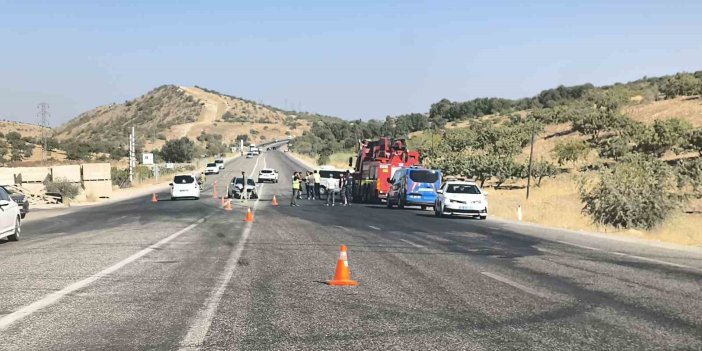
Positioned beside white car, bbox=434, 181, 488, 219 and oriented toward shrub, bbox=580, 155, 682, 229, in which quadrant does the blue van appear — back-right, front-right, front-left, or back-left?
back-left

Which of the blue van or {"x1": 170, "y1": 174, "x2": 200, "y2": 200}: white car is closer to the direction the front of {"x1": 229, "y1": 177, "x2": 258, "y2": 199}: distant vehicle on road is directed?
the blue van

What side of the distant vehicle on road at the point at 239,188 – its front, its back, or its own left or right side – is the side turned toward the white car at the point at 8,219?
front

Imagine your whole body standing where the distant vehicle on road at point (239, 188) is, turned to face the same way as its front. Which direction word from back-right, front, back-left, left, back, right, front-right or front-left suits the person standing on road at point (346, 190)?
front-left

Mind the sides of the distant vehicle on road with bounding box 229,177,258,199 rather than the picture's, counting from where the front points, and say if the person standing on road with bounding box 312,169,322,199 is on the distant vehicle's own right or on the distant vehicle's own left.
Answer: on the distant vehicle's own left

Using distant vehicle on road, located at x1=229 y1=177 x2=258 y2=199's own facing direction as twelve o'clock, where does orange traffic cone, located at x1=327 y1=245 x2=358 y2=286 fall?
The orange traffic cone is roughly at 12 o'clock from the distant vehicle on road.

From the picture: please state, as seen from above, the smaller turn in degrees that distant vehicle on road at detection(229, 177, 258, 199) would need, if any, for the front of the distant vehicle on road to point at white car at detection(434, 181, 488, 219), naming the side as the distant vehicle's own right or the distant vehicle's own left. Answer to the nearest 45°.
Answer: approximately 45° to the distant vehicle's own left

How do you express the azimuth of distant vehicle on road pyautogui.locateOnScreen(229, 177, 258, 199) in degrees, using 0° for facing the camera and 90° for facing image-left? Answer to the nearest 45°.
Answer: approximately 0°

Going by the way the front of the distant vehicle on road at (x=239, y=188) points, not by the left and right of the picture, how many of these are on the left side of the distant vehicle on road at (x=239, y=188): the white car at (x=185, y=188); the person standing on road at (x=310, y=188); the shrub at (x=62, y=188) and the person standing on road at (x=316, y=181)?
2

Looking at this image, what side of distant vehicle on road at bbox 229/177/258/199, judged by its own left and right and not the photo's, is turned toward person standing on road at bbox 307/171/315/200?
left
